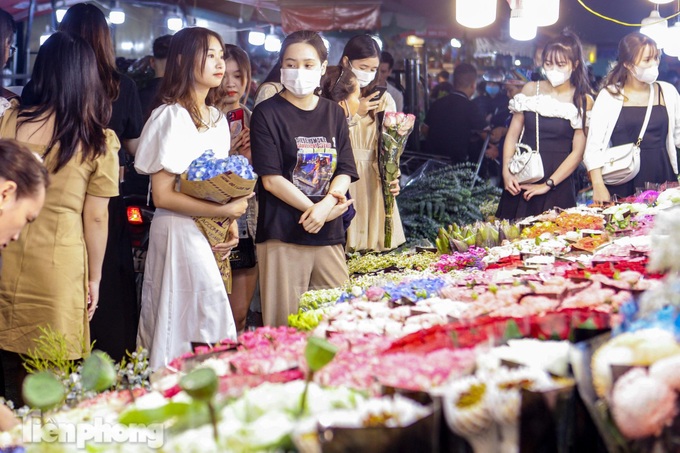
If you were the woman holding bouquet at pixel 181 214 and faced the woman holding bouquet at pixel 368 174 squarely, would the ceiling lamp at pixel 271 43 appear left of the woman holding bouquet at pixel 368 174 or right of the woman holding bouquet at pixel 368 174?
left

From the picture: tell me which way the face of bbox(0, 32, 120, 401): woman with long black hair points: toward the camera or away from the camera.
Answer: away from the camera

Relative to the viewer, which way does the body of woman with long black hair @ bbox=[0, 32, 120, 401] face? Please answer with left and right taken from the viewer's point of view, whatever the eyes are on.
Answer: facing away from the viewer and to the right of the viewer

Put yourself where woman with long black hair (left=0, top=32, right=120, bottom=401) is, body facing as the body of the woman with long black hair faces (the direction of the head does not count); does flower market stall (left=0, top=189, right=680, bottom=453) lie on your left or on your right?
on your right

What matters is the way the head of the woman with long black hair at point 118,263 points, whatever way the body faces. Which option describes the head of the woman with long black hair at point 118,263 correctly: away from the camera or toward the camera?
away from the camera

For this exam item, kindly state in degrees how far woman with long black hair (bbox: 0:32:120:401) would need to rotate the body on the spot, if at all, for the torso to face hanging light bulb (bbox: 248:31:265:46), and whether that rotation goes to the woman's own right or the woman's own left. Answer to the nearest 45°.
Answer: approximately 45° to the woman's own left

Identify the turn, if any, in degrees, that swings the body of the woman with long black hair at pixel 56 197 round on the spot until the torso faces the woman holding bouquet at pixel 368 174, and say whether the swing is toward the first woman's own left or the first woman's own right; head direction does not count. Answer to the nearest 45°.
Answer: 0° — they already face them

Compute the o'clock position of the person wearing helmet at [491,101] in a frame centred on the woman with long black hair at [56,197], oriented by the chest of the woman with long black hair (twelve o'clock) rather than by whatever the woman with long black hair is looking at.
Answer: The person wearing helmet is roughly at 12 o'clock from the woman with long black hair.
